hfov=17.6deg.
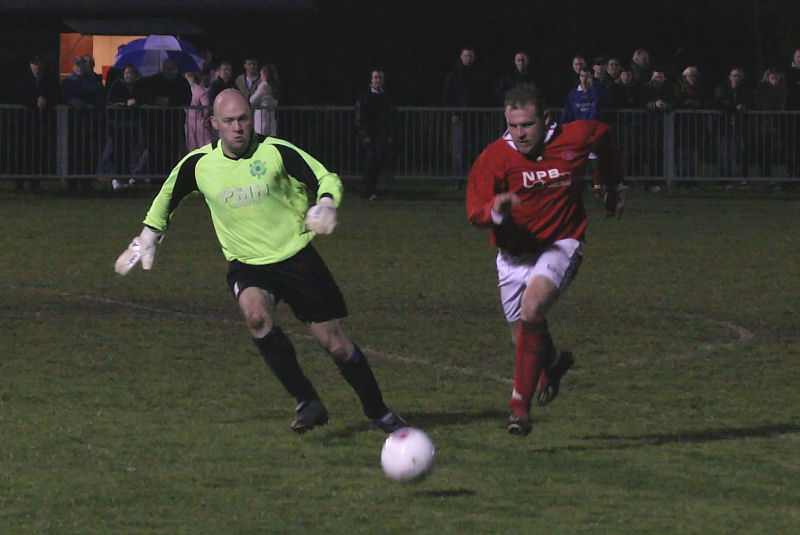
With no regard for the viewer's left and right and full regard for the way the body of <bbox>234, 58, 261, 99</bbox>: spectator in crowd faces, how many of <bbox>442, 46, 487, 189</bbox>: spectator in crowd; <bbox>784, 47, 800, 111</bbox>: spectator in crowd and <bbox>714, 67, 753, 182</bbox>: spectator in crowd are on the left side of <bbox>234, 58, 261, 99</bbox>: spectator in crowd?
3

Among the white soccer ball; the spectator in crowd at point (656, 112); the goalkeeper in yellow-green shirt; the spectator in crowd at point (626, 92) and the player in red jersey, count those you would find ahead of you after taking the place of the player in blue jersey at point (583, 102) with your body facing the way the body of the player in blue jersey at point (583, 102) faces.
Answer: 3

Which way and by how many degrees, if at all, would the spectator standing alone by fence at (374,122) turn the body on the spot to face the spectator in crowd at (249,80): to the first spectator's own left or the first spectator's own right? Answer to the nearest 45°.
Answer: approximately 135° to the first spectator's own right

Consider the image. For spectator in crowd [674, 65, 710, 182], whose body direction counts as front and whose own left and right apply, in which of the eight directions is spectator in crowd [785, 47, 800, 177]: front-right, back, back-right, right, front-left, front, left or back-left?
left

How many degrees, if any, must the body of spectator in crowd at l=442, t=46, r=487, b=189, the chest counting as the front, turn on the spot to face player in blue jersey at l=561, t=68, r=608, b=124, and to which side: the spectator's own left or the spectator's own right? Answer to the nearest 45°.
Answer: approximately 45° to the spectator's own left

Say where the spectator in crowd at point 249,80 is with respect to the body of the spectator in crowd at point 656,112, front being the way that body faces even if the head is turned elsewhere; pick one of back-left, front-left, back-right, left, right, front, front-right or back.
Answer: right

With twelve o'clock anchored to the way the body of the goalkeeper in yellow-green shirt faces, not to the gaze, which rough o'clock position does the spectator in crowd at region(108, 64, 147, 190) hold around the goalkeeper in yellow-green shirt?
The spectator in crowd is roughly at 6 o'clock from the goalkeeper in yellow-green shirt.

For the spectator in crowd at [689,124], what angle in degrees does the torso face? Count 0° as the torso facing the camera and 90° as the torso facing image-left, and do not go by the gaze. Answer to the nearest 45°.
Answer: approximately 0°

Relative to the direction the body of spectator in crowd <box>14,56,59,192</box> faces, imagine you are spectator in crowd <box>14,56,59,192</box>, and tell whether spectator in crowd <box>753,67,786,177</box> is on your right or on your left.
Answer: on your left

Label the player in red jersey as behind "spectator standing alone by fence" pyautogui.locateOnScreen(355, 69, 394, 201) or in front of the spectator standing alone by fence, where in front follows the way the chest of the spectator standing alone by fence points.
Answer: in front
